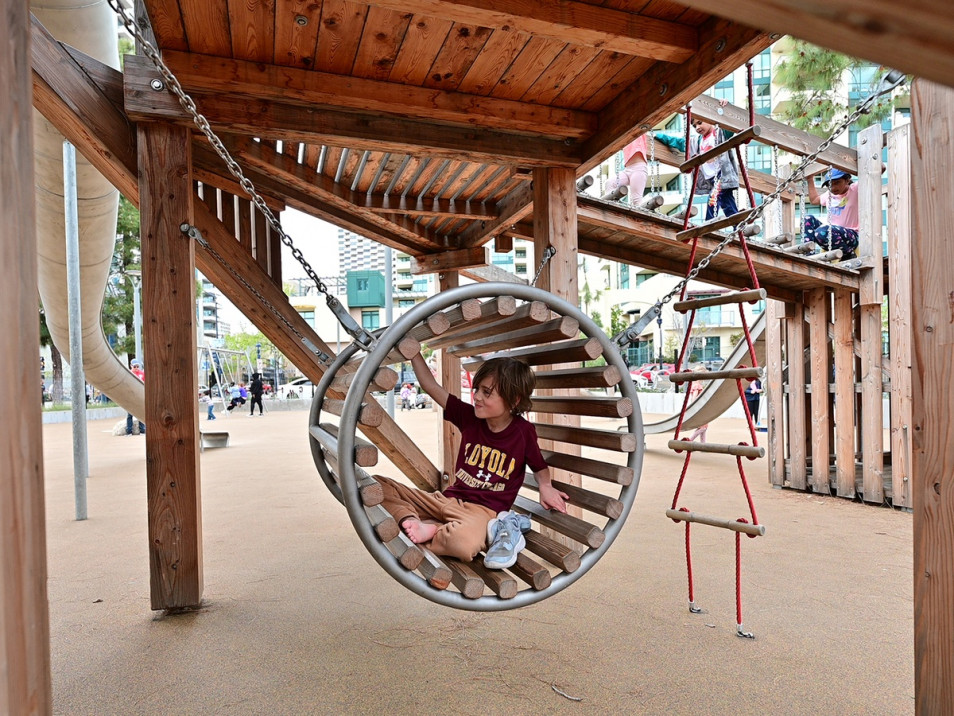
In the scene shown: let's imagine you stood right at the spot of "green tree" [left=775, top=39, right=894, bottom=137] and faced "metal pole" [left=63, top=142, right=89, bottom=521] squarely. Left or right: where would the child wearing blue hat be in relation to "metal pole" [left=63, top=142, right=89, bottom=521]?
left

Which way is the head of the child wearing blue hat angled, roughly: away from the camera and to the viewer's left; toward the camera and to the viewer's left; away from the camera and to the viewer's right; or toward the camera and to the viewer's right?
toward the camera and to the viewer's left

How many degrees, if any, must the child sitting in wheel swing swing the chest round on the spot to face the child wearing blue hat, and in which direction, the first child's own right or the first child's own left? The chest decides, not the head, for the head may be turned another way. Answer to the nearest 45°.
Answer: approximately 180°

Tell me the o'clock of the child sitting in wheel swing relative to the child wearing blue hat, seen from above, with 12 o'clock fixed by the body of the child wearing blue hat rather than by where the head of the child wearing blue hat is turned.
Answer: The child sitting in wheel swing is roughly at 11 o'clock from the child wearing blue hat.

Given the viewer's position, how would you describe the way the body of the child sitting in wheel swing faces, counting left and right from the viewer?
facing the viewer and to the left of the viewer

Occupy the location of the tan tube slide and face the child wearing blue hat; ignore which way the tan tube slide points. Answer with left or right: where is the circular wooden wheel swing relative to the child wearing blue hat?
right

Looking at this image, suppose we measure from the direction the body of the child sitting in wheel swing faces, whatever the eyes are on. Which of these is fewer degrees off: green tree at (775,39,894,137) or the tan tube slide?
the tan tube slide

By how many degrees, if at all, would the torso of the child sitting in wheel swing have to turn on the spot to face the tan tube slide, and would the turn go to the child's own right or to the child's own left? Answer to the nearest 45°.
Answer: approximately 90° to the child's own right

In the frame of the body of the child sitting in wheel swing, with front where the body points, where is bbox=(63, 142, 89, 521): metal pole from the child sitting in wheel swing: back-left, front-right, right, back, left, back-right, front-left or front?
right

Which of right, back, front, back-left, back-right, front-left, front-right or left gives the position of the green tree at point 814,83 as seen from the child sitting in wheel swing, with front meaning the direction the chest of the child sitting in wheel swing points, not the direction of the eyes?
back

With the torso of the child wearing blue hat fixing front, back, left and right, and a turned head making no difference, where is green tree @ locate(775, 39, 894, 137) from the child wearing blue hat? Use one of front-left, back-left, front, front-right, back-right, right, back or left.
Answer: back-right

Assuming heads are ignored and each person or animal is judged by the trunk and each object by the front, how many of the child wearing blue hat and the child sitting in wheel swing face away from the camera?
0
